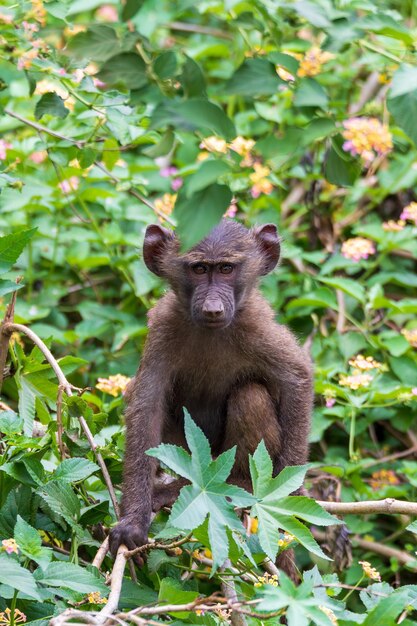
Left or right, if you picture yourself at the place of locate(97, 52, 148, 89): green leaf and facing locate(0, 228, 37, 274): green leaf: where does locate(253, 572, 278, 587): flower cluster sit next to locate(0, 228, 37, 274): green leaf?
left

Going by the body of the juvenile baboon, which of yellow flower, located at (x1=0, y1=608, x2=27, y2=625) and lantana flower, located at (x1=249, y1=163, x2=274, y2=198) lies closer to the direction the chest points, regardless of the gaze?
the yellow flower

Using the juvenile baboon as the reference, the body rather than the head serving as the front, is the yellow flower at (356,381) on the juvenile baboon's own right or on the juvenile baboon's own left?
on the juvenile baboon's own left

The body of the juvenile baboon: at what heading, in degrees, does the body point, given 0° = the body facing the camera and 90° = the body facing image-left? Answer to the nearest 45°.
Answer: approximately 0°

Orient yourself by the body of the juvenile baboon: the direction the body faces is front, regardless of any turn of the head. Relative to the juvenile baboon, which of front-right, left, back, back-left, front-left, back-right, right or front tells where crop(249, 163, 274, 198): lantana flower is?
back

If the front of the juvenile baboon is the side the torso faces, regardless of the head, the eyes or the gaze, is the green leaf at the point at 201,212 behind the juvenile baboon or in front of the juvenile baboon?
in front

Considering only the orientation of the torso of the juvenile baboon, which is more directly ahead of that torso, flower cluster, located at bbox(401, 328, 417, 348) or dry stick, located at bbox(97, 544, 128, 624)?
the dry stick
